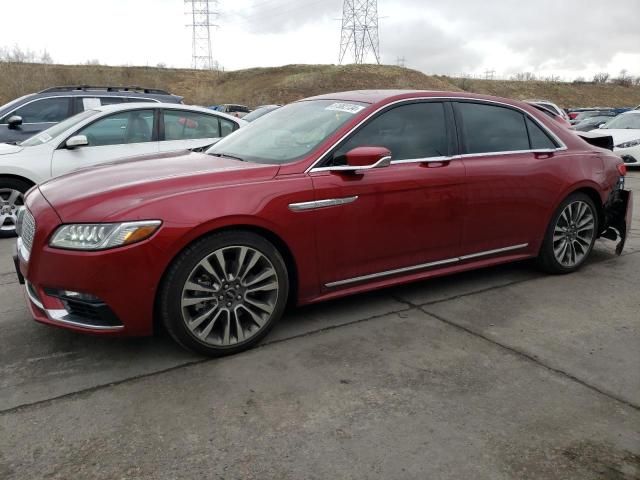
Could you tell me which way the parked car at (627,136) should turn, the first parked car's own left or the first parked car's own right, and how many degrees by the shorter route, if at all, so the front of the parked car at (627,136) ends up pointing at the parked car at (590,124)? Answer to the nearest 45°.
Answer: approximately 135° to the first parked car's own right

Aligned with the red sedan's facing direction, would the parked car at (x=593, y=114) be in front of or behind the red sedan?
behind

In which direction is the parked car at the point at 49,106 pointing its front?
to the viewer's left

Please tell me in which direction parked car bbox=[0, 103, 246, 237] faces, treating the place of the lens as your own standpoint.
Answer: facing to the left of the viewer

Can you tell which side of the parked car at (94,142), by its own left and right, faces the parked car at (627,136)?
back

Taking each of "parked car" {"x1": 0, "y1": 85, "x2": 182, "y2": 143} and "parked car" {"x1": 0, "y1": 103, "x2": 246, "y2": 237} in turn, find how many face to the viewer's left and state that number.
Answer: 2

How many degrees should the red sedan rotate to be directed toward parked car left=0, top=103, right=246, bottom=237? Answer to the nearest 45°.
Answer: approximately 90° to its right
